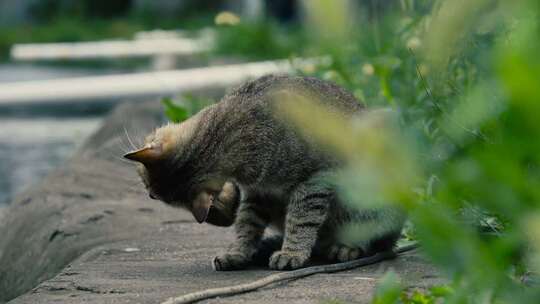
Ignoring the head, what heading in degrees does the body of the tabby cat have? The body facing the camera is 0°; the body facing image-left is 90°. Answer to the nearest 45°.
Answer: approximately 45°
